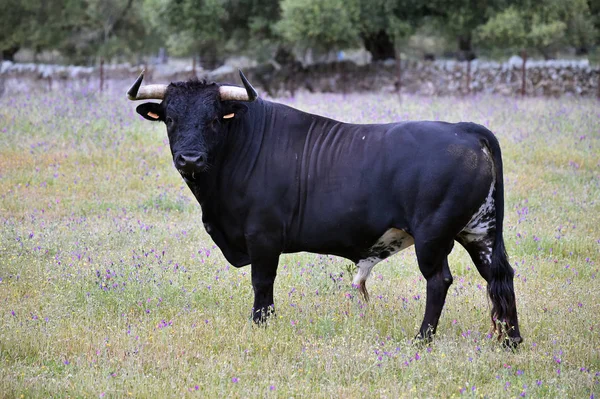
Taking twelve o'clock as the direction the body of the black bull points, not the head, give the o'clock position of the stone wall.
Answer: The stone wall is roughly at 3 o'clock from the black bull.

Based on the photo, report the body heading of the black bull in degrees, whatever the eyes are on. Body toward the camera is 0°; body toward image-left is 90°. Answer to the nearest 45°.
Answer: approximately 90°

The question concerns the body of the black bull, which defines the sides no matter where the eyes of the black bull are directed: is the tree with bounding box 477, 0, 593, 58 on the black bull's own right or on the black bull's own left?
on the black bull's own right

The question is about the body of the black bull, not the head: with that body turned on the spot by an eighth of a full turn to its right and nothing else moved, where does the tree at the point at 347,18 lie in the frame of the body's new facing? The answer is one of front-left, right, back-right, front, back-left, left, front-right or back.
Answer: front-right
